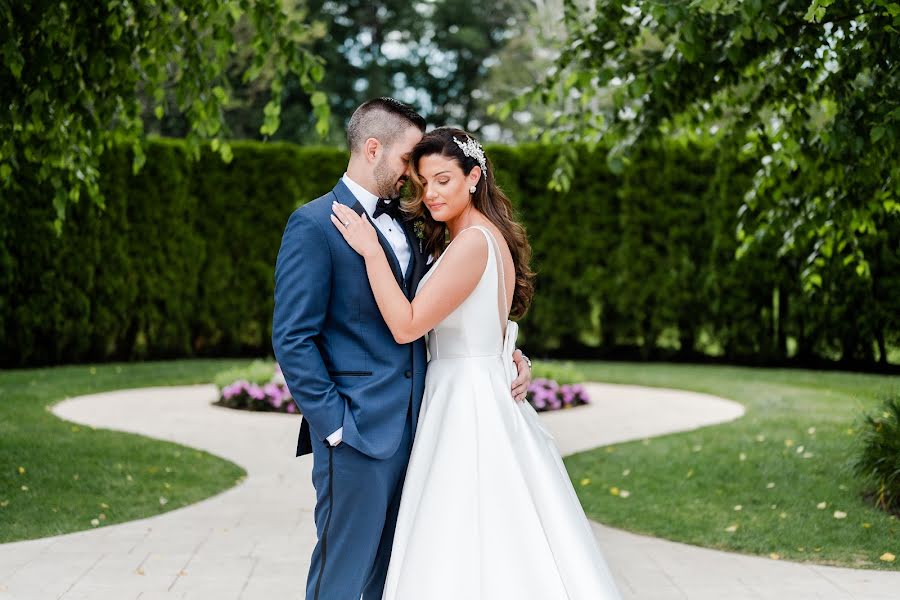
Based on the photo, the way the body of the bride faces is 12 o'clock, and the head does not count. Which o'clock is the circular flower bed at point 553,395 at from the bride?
The circular flower bed is roughly at 3 o'clock from the bride.

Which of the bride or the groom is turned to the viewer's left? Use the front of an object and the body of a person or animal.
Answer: the bride

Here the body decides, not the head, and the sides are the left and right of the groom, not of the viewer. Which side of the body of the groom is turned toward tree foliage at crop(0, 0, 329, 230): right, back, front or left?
back

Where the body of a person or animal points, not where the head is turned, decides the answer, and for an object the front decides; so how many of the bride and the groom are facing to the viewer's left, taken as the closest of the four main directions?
1

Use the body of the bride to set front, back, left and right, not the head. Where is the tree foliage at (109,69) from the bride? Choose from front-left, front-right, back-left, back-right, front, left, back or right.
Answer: front-right

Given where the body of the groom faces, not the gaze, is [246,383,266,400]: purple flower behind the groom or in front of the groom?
behind

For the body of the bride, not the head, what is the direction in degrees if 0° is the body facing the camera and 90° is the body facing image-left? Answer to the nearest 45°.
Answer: approximately 90°

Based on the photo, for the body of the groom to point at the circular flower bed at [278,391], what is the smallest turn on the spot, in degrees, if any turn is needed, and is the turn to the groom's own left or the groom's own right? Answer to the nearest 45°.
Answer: approximately 135° to the groom's own left

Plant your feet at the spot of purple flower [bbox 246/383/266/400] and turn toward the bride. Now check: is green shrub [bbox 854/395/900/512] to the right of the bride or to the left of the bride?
left

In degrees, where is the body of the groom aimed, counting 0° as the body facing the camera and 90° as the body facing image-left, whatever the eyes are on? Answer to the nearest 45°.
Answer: approximately 315°
